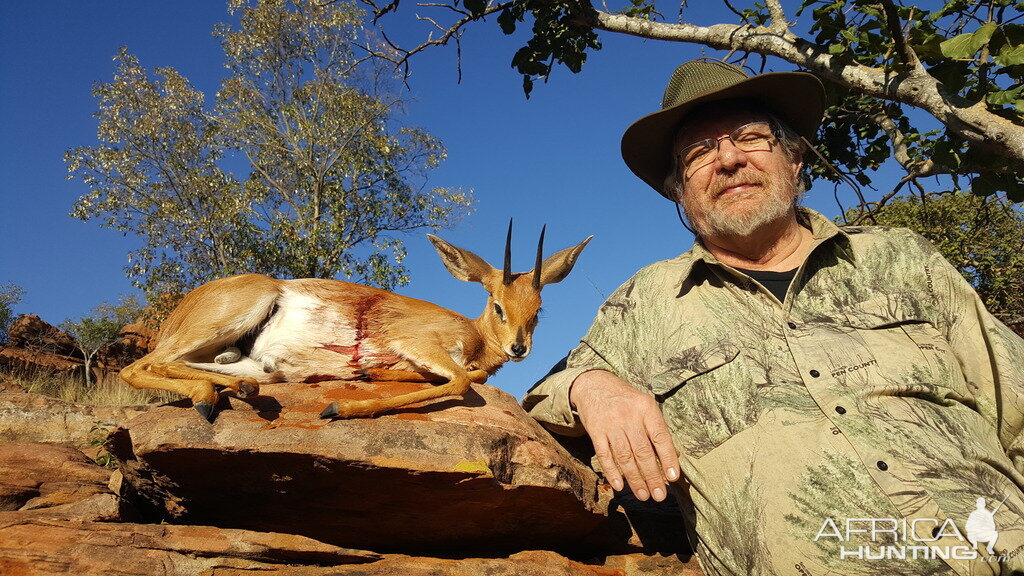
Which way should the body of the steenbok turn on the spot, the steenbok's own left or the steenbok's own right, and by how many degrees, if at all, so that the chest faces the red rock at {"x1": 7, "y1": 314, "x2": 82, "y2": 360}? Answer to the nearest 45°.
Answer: approximately 135° to the steenbok's own left

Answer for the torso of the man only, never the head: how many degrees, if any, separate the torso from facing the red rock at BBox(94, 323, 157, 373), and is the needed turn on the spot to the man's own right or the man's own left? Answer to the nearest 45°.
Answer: approximately 135° to the man's own right

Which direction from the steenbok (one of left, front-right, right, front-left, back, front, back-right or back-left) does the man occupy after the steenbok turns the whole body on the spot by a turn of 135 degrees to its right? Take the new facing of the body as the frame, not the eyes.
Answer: left

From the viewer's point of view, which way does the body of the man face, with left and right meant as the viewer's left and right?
facing the viewer

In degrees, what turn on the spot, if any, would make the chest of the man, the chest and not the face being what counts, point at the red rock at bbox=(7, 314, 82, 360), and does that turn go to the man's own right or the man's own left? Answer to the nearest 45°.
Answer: approximately 90° to the man's own right

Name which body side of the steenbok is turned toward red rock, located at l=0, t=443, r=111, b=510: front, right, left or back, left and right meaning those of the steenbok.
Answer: back

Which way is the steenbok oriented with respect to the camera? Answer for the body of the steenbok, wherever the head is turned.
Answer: to the viewer's right

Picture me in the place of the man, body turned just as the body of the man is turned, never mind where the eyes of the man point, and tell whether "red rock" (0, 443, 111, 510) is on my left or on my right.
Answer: on my right
